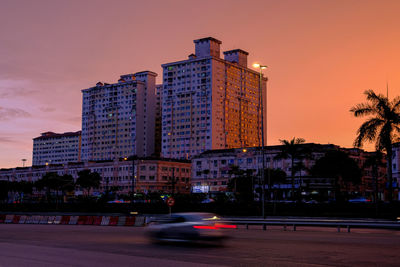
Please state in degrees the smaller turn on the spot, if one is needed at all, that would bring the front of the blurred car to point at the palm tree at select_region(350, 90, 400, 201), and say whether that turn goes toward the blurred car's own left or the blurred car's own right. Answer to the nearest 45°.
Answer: approximately 135° to the blurred car's own right

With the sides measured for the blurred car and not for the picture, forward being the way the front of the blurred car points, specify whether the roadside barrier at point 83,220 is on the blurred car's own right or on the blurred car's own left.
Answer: on the blurred car's own right

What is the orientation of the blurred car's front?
to the viewer's left

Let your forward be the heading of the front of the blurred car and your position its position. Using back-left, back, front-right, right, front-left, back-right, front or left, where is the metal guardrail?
back-right

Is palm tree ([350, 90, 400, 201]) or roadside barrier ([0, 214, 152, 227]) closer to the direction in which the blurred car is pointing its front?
the roadside barrier

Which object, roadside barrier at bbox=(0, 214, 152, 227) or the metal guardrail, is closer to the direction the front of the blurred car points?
the roadside barrier
